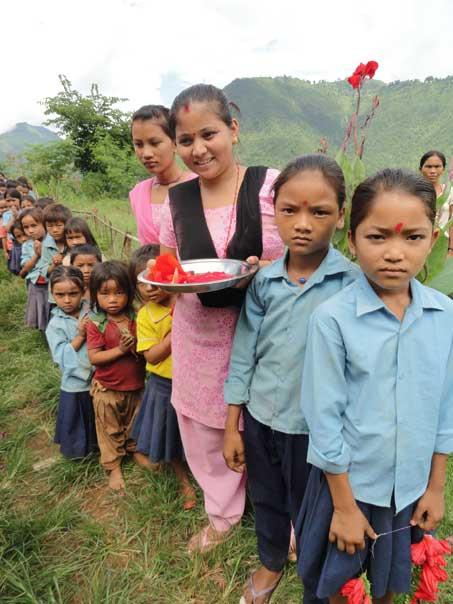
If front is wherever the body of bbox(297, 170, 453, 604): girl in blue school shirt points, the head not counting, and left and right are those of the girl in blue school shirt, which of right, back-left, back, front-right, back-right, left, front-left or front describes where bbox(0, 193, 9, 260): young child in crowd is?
back-right

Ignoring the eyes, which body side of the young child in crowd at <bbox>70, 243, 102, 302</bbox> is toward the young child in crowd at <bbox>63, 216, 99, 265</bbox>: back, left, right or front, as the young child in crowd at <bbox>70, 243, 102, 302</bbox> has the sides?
back

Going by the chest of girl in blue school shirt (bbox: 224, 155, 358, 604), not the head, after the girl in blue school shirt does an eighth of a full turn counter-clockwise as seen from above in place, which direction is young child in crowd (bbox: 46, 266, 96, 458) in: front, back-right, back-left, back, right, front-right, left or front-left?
back

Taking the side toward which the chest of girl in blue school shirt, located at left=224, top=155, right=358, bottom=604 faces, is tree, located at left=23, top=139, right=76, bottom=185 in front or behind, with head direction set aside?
behind

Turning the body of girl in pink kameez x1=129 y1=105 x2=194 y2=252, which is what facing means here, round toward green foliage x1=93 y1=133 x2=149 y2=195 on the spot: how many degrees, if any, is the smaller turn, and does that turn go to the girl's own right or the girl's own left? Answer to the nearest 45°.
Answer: approximately 135° to the girl's own right

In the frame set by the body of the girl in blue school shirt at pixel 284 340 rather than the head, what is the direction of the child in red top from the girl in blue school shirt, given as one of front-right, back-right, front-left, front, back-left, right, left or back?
back-right

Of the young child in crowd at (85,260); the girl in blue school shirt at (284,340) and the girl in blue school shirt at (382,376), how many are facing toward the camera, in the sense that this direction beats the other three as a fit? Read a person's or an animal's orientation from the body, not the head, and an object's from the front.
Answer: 3

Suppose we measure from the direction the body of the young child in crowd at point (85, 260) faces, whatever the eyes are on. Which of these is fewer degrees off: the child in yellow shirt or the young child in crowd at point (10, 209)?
the child in yellow shirt

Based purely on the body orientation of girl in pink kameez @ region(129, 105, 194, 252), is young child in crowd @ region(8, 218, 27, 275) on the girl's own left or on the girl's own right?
on the girl's own right

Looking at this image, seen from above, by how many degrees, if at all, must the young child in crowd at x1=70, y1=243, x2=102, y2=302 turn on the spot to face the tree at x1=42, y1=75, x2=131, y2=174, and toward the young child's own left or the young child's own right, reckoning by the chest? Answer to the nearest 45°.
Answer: approximately 180°
